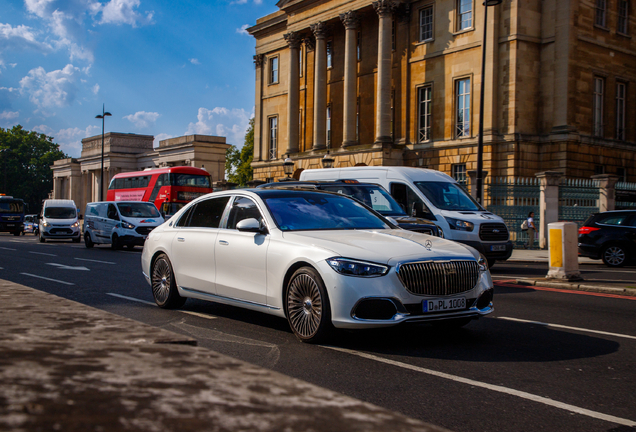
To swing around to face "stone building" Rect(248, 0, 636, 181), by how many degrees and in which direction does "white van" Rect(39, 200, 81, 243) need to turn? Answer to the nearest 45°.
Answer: approximately 90° to its left

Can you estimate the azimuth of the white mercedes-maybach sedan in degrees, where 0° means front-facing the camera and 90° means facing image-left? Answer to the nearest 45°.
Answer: approximately 315°

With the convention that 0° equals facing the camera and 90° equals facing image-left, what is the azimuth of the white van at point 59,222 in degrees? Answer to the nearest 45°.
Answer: approximately 0°

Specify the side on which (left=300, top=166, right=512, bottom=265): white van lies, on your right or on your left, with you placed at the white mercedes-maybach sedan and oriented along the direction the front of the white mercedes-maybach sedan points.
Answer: on your left

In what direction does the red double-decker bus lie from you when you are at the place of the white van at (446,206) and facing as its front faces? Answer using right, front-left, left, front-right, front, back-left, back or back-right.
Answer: back

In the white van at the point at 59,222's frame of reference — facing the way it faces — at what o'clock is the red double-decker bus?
The red double-decker bus is roughly at 8 o'clock from the white van.

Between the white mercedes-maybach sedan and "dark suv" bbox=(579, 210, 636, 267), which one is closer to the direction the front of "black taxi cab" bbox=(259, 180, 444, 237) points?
the white mercedes-maybach sedan

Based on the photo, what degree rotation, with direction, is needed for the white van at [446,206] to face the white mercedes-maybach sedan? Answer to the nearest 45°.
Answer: approximately 45° to its right
